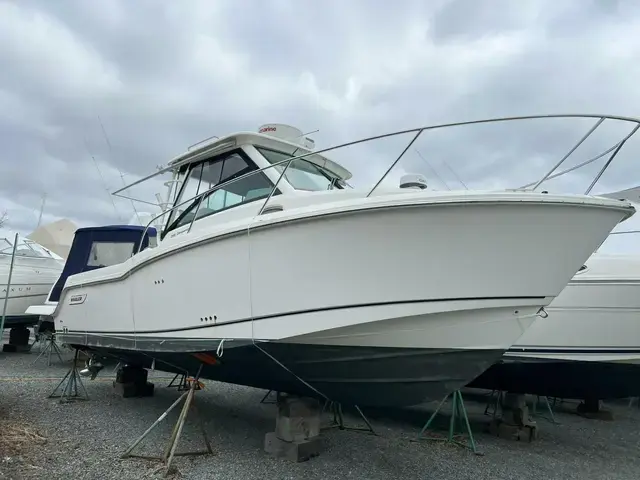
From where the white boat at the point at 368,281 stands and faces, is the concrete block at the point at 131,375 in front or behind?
behind

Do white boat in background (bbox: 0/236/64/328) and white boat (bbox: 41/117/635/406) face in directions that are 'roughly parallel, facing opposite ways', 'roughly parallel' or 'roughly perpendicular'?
roughly parallel

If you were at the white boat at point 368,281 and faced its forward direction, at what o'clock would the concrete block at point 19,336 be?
The concrete block is roughly at 6 o'clock from the white boat.

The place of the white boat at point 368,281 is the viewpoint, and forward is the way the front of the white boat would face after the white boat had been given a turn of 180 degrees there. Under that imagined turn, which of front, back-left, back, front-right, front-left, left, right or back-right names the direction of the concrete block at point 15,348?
front

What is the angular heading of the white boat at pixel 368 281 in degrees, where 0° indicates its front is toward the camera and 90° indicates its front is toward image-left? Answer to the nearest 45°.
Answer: approximately 315°
